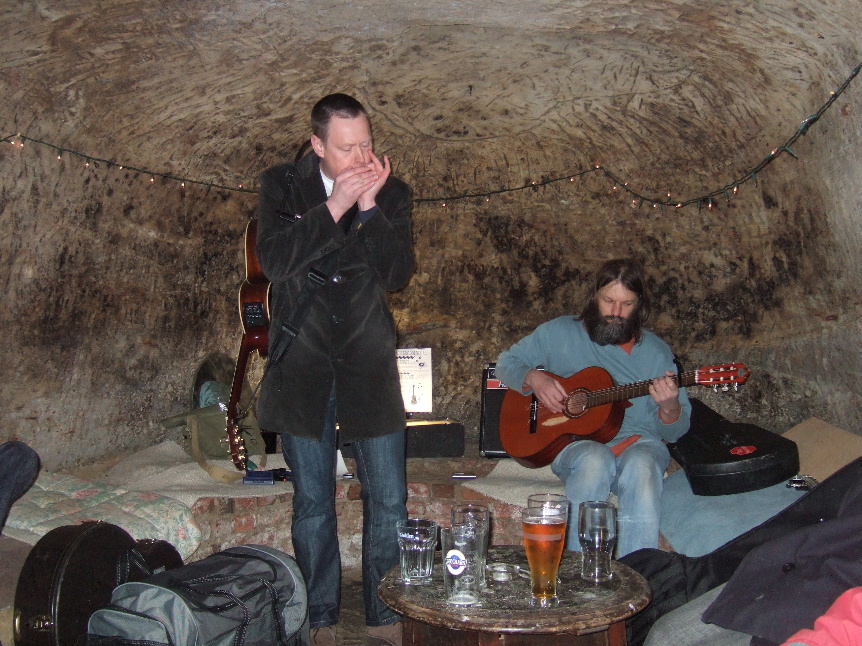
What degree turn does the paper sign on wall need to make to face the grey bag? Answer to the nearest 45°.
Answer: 0° — it already faces it

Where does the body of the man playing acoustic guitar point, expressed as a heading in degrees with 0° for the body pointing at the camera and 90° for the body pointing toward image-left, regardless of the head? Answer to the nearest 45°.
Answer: approximately 0°

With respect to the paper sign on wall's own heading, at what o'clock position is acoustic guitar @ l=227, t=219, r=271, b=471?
The acoustic guitar is roughly at 1 o'clock from the paper sign on wall.

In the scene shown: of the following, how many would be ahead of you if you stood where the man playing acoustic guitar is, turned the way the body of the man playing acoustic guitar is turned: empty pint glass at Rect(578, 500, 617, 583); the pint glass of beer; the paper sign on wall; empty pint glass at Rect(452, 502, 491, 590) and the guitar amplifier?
3

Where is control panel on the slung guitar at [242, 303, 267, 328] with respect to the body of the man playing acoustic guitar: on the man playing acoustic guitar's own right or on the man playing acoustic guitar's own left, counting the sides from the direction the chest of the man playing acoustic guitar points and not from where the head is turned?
on the man playing acoustic guitar's own right

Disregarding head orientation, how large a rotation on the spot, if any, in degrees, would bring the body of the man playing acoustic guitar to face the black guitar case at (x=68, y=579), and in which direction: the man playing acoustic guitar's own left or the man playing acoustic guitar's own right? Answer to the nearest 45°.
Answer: approximately 45° to the man playing acoustic guitar's own right

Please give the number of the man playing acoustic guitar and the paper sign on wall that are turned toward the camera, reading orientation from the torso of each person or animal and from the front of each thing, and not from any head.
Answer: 2
